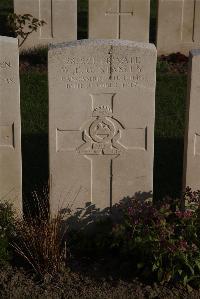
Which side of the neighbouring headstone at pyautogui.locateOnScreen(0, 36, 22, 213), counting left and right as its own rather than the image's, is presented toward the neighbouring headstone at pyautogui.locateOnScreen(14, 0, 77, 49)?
back

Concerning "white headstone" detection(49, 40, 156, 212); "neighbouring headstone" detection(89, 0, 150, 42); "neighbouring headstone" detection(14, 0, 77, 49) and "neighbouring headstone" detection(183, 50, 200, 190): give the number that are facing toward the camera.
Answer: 4

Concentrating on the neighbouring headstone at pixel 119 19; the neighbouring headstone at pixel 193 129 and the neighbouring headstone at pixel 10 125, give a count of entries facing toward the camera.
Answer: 3

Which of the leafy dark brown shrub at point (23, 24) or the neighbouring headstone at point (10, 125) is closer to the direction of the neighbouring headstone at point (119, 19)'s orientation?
the neighbouring headstone

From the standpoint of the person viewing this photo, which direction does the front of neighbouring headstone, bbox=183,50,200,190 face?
facing the viewer

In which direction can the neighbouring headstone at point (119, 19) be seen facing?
toward the camera

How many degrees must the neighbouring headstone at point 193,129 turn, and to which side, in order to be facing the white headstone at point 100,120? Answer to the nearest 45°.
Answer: approximately 90° to its right

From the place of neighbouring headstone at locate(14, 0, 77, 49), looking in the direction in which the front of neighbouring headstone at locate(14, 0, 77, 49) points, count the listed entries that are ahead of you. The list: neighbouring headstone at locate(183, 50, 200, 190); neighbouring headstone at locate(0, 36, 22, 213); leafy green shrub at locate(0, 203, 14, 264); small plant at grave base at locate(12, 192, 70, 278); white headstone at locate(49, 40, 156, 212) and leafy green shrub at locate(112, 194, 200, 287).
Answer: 6

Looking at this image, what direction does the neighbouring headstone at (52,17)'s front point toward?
toward the camera

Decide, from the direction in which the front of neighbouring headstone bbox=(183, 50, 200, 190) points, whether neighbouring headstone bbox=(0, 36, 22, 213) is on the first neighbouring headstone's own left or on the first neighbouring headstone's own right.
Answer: on the first neighbouring headstone's own right

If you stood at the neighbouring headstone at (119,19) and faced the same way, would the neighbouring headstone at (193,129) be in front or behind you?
in front

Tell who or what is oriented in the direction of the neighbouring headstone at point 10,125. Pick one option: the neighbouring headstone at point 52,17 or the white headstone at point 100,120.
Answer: the neighbouring headstone at point 52,17

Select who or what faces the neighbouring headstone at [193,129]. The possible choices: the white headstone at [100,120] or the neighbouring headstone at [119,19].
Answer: the neighbouring headstone at [119,19]
